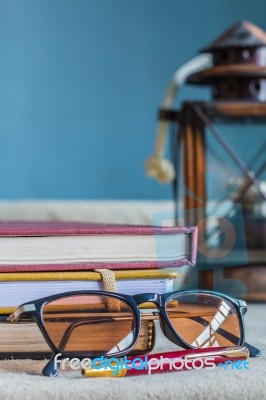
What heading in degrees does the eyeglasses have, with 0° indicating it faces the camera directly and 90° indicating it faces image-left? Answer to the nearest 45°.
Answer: approximately 0°
